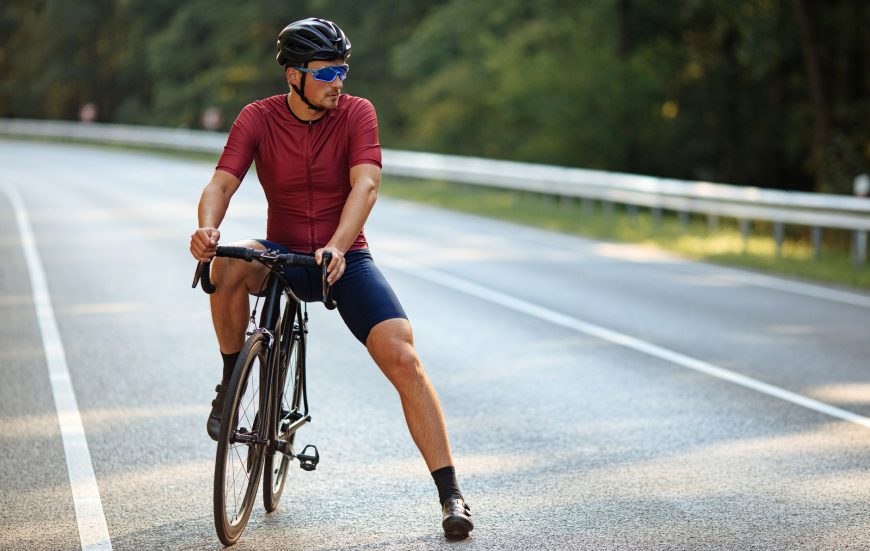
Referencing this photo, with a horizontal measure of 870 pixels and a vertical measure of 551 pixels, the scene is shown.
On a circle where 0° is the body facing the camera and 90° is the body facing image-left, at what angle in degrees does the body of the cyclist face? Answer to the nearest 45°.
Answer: approximately 0°

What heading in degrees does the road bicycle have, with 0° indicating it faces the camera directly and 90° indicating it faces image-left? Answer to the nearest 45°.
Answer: approximately 0°

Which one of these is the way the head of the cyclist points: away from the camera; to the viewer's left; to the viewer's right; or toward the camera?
to the viewer's right
